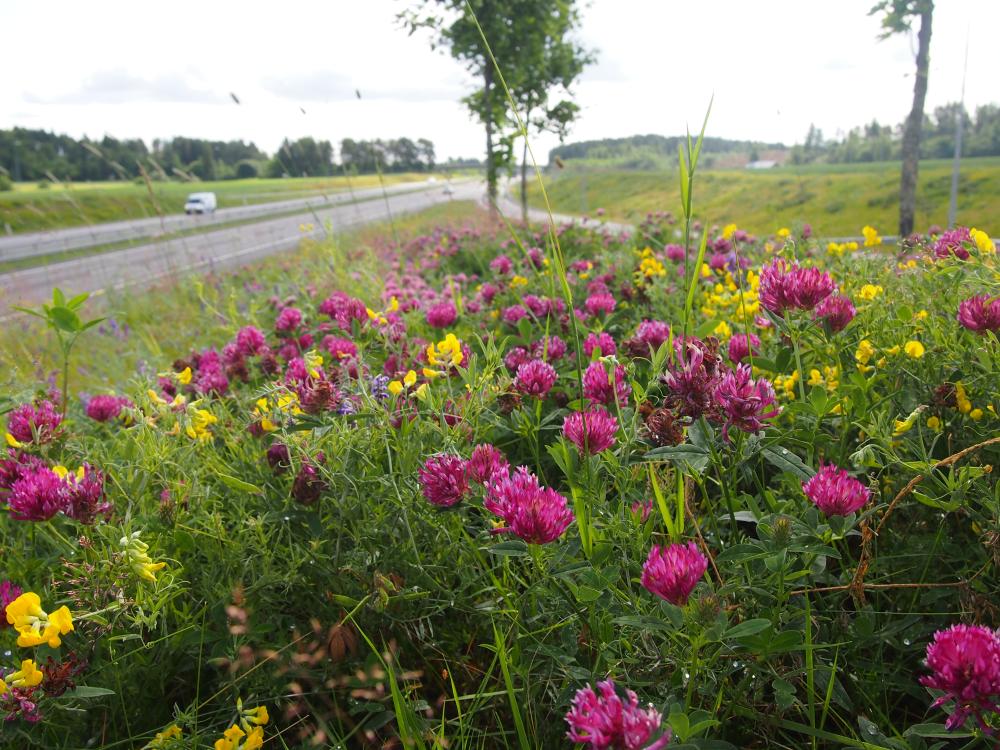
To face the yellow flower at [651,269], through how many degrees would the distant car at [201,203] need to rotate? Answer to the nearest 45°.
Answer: approximately 45° to its left

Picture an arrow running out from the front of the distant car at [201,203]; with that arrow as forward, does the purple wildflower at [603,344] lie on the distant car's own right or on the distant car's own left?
on the distant car's own left

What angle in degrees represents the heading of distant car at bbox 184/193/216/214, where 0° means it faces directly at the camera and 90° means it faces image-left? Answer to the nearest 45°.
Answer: approximately 45°

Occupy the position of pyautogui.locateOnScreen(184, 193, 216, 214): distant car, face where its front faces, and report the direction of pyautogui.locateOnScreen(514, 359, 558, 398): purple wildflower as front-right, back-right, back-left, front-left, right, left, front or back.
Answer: front-left

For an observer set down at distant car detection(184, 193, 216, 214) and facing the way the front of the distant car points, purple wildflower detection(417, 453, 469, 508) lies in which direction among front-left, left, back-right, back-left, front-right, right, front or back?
front-left

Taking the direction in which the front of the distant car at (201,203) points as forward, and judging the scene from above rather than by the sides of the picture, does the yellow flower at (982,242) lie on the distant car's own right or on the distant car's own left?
on the distant car's own left

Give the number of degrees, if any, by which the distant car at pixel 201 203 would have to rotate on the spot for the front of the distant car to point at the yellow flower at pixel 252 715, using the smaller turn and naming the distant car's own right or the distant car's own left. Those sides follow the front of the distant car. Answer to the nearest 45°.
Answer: approximately 45° to the distant car's own left

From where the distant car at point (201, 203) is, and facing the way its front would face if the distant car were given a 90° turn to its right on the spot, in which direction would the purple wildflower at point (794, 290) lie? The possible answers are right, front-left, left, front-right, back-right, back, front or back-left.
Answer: back-left

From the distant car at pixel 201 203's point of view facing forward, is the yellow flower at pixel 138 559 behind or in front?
in front

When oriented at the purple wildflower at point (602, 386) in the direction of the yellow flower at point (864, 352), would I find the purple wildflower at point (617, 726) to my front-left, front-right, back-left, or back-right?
back-right

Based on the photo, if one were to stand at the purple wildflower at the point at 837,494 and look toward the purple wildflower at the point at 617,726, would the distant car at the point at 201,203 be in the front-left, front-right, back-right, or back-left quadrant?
back-right

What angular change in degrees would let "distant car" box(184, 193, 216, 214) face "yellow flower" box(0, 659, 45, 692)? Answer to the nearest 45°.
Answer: approximately 45° to its left
